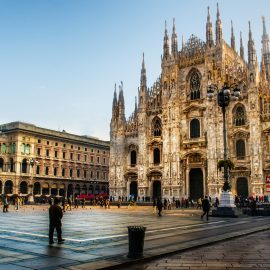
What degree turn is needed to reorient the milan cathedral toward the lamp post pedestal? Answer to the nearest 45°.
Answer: approximately 45° to its left

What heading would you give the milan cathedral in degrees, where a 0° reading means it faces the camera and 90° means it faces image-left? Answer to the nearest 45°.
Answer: approximately 45°

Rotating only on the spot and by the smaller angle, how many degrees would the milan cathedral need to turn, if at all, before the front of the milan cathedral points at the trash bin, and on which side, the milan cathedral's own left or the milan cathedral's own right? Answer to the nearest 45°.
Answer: approximately 45° to the milan cathedral's own left
